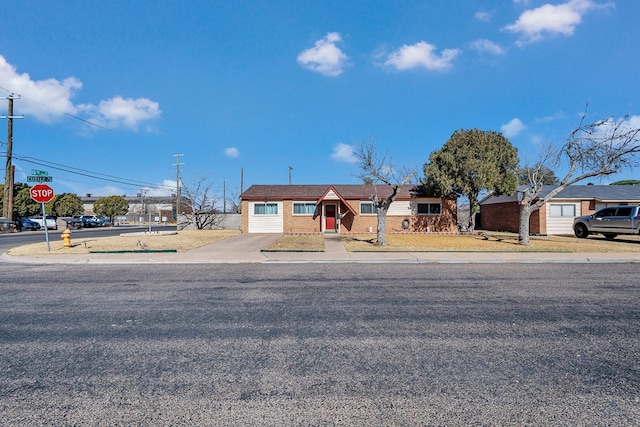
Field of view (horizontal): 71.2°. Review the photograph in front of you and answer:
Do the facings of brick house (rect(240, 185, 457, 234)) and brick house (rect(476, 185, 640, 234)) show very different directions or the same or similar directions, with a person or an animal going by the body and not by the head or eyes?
same or similar directions

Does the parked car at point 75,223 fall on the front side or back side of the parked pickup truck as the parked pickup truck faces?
on the front side

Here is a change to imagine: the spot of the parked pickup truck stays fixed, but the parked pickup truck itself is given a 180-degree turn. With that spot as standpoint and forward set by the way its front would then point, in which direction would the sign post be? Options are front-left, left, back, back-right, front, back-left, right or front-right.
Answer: back-right

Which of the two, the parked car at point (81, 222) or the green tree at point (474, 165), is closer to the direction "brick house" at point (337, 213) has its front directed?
the green tree

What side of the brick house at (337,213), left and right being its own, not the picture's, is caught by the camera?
front

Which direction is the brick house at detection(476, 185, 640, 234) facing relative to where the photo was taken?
toward the camera

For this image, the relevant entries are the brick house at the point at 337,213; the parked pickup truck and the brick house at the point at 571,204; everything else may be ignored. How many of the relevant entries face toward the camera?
2

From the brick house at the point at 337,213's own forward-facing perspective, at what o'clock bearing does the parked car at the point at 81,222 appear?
The parked car is roughly at 4 o'clock from the brick house.

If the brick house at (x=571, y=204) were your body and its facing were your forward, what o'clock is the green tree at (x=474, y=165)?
The green tree is roughly at 2 o'clock from the brick house.

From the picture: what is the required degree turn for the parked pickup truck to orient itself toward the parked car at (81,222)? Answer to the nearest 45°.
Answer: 0° — it already faces it

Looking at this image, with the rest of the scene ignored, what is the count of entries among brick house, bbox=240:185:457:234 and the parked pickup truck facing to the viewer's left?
1

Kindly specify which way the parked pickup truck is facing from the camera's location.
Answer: facing to the left of the viewer

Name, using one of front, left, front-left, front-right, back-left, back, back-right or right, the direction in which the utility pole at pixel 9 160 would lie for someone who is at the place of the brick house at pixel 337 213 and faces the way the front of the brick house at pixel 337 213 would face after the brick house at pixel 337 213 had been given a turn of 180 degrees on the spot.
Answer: left
